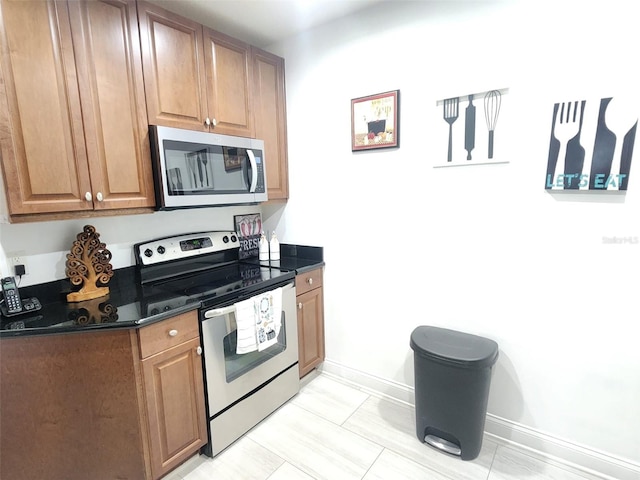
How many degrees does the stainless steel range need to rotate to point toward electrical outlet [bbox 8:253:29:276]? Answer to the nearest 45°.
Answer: approximately 135° to its right

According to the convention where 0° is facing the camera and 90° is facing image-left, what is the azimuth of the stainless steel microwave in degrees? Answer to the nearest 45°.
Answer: approximately 315°

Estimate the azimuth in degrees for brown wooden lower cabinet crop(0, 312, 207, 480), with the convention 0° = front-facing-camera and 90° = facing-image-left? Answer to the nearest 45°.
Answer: approximately 315°
